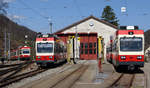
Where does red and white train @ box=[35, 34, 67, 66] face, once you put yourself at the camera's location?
facing the viewer and to the left of the viewer

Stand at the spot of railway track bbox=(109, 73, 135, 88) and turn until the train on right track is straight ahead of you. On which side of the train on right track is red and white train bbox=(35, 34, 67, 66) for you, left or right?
left

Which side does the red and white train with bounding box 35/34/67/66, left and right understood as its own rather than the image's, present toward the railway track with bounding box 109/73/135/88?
front

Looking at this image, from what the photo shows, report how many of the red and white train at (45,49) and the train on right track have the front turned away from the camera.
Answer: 0

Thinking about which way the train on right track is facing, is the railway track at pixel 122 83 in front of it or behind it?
in front

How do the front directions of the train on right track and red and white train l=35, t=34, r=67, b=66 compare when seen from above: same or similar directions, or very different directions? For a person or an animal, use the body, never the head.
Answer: same or similar directions

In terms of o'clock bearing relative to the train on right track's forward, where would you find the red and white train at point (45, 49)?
The red and white train is roughly at 4 o'clock from the train on right track.

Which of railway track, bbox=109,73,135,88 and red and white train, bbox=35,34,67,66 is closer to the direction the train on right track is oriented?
the railway track

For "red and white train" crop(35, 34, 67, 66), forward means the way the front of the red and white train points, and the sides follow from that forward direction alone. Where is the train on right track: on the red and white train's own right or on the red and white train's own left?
on the red and white train's own left

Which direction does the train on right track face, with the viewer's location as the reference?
facing the viewer
